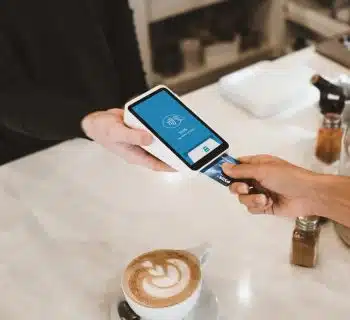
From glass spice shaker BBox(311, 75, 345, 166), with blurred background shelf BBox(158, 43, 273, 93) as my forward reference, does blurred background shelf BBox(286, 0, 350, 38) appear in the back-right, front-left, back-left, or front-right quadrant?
front-right

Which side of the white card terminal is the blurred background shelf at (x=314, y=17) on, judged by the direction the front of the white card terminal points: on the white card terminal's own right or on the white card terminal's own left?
on the white card terminal's own left

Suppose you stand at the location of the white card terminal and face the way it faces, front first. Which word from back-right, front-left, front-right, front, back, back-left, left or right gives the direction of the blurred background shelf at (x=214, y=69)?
back-left

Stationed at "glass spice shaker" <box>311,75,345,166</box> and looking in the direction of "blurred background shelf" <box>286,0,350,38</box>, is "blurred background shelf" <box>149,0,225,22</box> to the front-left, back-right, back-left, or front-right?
front-left

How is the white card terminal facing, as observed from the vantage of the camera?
facing the viewer and to the right of the viewer

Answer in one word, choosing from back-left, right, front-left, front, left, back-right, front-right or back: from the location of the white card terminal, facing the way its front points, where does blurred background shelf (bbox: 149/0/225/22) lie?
back-left
